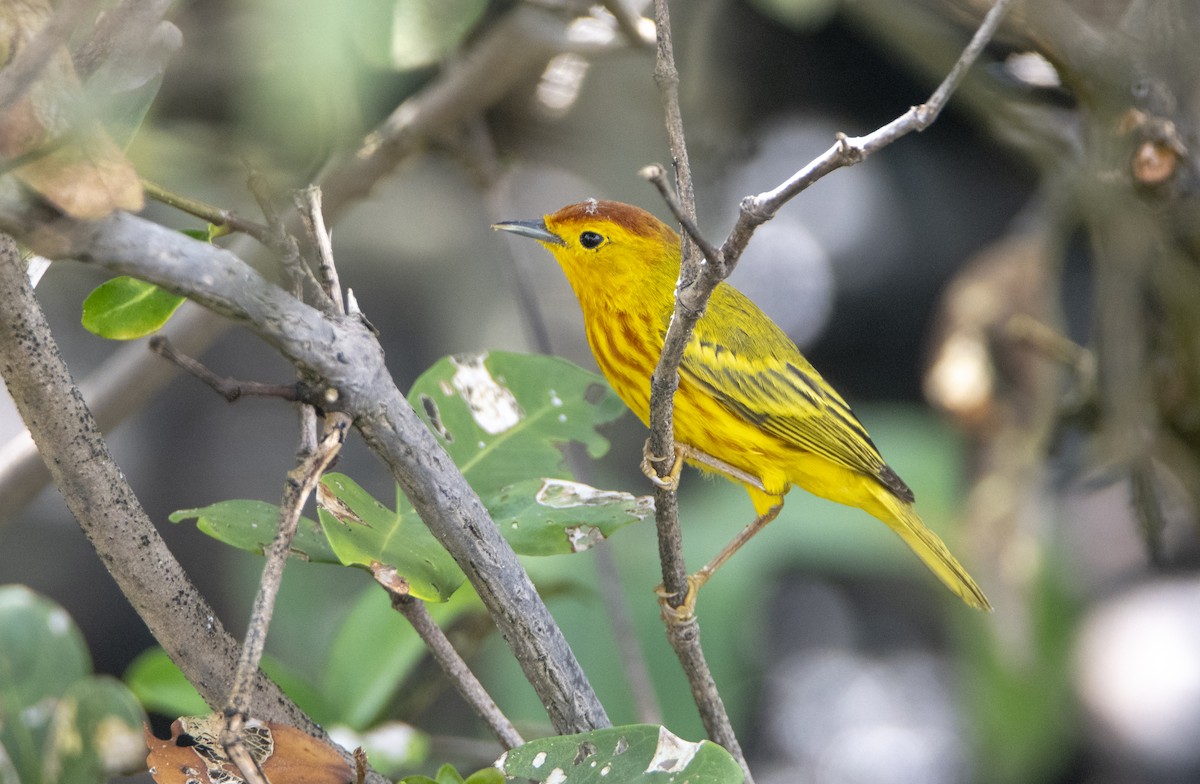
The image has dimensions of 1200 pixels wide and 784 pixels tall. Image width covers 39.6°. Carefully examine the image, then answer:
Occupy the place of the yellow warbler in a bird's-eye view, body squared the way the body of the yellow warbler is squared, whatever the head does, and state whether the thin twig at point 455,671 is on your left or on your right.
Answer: on your left

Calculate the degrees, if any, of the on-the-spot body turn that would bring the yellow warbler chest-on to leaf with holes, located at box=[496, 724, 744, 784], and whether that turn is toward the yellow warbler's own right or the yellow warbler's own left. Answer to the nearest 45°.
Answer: approximately 90° to the yellow warbler's own left

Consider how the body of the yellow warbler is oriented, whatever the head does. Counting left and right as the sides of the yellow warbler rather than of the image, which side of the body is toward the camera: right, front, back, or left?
left

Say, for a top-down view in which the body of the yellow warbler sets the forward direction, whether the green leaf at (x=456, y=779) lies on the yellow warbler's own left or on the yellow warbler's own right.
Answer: on the yellow warbler's own left
